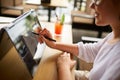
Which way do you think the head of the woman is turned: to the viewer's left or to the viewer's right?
to the viewer's left
